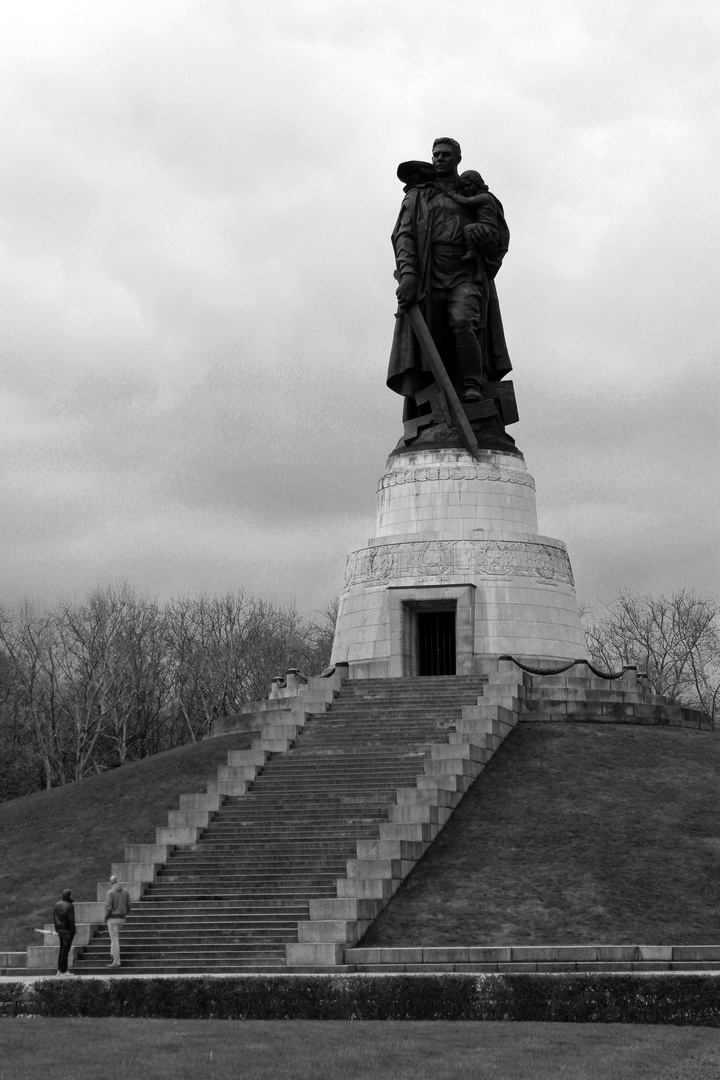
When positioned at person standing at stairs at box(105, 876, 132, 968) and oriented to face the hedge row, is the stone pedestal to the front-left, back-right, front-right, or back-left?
back-left

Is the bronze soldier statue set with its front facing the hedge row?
yes

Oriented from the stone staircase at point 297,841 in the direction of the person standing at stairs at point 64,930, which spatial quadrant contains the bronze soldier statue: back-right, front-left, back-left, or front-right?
back-right

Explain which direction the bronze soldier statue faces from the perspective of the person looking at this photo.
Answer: facing the viewer
